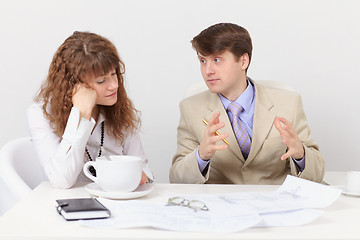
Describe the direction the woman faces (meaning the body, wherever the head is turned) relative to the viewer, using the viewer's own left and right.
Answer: facing the viewer and to the right of the viewer

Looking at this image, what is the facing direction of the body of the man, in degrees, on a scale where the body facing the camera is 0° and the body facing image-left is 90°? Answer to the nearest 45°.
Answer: approximately 0°

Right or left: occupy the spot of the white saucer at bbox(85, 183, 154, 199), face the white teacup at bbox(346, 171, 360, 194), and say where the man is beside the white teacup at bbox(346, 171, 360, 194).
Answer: left

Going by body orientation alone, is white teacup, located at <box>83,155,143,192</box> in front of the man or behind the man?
in front

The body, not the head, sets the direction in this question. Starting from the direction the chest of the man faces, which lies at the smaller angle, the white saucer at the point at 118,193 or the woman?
the white saucer

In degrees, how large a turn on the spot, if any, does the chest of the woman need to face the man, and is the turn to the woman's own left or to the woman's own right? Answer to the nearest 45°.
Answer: approximately 45° to the woman's own left

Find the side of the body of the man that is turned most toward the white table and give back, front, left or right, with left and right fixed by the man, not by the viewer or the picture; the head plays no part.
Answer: front

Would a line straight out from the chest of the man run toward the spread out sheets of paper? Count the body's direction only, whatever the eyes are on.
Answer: yes

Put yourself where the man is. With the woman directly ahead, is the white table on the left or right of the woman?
left

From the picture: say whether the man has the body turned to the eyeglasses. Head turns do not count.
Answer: yes

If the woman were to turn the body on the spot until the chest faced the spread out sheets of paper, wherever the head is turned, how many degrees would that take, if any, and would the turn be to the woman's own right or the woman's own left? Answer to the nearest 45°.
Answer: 0° — they already face it

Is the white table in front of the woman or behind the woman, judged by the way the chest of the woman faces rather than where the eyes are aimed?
in front

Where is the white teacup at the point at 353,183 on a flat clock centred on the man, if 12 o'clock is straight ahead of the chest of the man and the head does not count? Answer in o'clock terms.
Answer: The white teacup is roughly at 11 o'clock from the man.

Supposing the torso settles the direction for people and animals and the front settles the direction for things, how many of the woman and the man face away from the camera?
0
